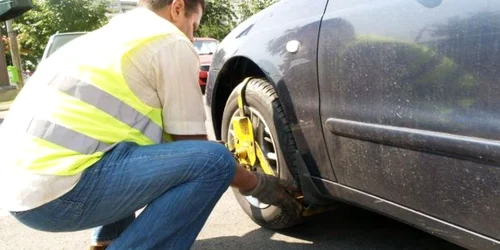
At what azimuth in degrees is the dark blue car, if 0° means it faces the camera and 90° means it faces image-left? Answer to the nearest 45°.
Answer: approximately 135°

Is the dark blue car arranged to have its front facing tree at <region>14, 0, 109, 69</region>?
yes
